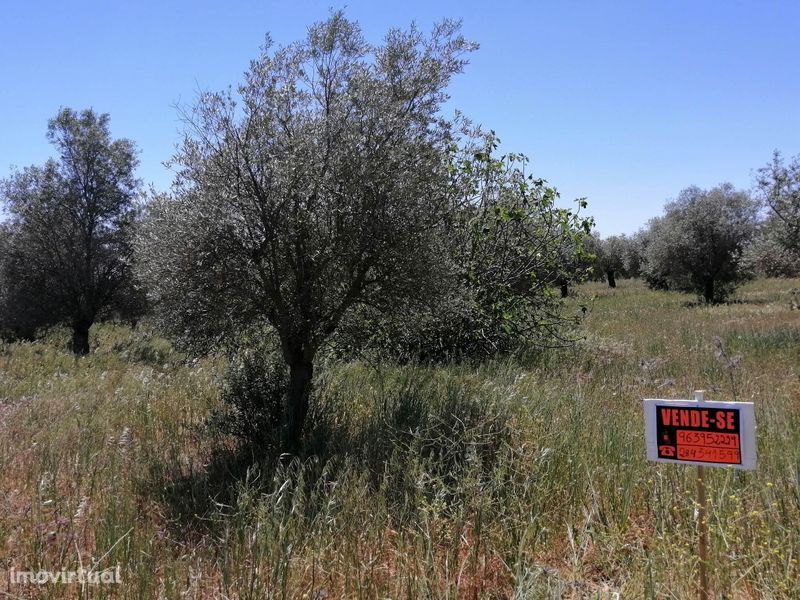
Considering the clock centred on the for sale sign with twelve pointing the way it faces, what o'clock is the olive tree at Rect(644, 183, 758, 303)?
The olive tree is roughly at 6 o'clock from the for sale sign.

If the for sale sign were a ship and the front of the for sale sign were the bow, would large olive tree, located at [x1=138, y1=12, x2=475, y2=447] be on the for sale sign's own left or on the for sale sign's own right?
on the for sale sign's own right

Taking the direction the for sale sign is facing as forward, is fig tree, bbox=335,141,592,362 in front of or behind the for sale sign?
behind

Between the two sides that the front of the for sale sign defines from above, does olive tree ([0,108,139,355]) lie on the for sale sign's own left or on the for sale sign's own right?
on the for sale sign's own right

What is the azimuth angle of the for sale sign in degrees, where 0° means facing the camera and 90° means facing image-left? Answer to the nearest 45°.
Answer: approximately 0°
